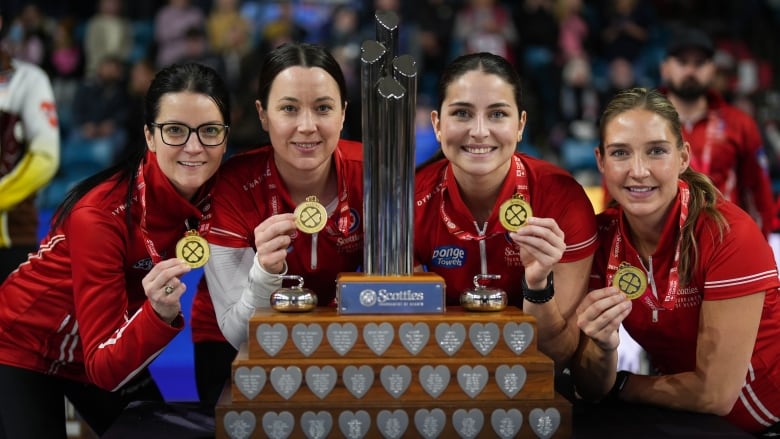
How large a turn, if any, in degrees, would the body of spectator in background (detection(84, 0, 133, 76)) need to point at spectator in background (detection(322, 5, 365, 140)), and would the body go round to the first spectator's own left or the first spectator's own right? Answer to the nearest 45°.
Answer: approximately 45° to the first spectator's own left

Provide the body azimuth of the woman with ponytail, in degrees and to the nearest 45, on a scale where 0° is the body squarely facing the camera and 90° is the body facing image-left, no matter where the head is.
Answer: approximately 45°

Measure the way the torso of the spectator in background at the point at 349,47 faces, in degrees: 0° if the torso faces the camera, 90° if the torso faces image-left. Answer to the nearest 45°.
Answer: approximately 0°

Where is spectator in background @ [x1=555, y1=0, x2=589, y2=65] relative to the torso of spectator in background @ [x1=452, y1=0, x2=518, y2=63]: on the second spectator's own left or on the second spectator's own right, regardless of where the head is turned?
on the second spectator's own left
